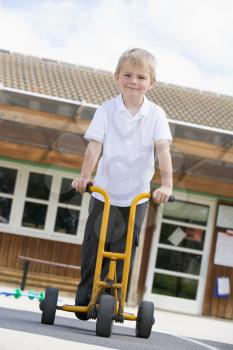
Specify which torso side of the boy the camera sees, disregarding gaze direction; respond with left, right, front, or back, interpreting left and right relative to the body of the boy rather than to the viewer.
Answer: front

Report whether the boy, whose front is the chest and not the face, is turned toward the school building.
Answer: no

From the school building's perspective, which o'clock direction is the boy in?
The boy is roughly at 12 o'clock from the school building.

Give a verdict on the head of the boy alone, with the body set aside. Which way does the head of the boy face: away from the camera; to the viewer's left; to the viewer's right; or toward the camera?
toward the camera

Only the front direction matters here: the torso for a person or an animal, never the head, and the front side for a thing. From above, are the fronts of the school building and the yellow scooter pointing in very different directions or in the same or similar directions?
same or similar directions

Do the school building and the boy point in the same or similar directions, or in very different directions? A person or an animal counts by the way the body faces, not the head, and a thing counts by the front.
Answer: same or similar directions

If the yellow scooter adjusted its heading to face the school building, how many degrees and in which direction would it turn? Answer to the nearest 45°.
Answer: approximately 180°

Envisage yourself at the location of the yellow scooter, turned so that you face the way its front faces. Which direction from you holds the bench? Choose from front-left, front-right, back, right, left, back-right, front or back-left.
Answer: back

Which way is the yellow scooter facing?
toward the camera
